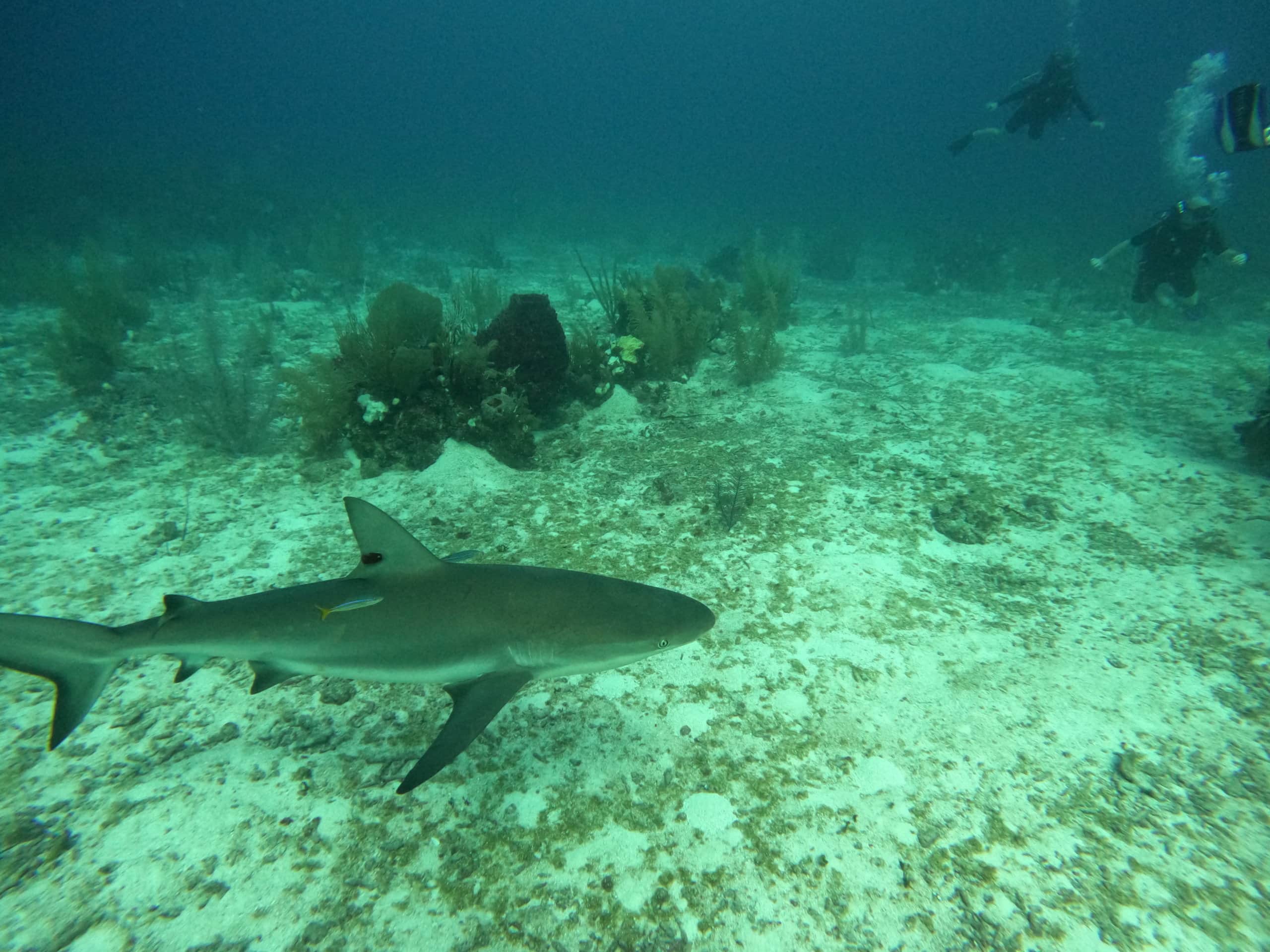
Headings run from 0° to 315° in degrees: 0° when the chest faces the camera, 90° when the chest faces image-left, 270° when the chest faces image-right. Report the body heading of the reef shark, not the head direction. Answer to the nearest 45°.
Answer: approximately 270°

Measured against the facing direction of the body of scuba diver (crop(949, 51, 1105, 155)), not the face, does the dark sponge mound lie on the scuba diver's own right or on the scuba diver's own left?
on the scuba diver's own right

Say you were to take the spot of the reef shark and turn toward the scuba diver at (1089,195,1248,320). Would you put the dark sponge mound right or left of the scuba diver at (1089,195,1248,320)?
left

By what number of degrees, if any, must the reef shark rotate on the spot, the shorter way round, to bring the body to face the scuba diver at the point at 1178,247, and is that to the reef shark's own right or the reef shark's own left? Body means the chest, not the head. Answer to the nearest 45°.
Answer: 0° — it already faces them

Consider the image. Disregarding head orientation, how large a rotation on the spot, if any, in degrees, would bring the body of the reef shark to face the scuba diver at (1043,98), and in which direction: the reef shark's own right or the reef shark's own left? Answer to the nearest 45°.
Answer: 0° — it already faces them

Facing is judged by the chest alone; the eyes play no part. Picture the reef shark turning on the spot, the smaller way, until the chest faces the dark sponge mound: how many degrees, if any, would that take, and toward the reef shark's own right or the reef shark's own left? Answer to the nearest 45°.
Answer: approximately 45° to the reef shark's own left
